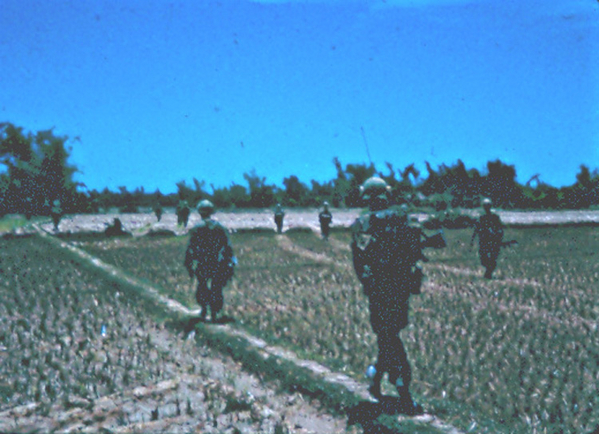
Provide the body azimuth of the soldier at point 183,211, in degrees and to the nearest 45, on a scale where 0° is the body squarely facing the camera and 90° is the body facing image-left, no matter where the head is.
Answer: approximately 180°

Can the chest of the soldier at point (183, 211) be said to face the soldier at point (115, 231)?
no

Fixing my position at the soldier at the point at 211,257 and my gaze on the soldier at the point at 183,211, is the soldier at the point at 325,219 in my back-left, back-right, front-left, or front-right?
front-right

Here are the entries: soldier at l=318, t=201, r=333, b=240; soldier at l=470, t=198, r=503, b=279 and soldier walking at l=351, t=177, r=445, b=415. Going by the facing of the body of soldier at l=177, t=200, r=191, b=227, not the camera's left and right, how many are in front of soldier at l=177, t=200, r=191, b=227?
0

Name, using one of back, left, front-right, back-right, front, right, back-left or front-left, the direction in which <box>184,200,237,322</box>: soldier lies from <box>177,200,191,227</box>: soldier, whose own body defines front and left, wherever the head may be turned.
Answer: back

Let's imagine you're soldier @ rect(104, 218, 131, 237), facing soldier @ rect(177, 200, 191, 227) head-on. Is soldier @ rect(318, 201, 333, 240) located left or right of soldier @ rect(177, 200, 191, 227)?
right

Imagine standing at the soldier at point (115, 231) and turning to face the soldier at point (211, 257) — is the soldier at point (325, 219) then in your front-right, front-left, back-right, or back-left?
front-left

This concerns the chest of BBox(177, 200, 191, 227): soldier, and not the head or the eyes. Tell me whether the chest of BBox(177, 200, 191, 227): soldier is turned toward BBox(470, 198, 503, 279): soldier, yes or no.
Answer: no

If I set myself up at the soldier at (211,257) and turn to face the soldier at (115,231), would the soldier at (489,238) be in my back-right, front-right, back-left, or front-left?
front-right

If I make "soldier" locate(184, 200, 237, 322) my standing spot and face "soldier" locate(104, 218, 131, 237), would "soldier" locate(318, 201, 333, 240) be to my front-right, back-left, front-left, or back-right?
front-right

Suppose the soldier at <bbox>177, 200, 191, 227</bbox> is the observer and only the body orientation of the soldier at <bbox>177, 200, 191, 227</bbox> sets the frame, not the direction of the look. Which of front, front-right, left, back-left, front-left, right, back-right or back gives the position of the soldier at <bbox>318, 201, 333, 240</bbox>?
back-right

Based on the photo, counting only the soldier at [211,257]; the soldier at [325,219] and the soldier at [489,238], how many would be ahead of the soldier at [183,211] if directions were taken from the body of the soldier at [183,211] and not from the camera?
0

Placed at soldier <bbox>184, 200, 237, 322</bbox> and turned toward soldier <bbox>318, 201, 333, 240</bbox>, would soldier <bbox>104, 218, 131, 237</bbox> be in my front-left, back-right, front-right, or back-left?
front-left
